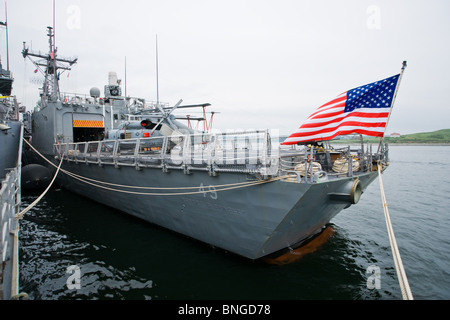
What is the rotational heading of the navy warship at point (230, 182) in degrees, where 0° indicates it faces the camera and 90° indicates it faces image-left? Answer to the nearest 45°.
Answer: approximately 135°
